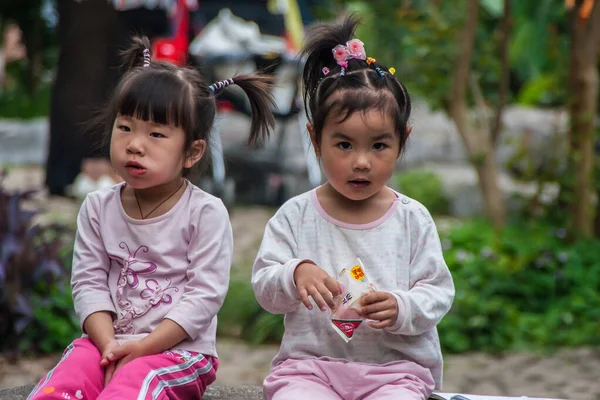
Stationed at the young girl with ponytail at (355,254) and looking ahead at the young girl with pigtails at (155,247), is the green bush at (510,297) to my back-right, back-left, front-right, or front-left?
back-right

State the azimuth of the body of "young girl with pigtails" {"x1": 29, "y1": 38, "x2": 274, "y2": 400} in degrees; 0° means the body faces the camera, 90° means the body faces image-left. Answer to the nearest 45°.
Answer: approximately 45°

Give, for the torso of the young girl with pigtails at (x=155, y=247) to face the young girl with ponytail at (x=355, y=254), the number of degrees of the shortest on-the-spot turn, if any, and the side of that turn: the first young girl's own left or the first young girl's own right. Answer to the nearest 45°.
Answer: approximately 135° to the first young girl's own left

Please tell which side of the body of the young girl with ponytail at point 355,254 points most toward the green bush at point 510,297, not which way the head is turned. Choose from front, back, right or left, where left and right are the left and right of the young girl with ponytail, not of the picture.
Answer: back

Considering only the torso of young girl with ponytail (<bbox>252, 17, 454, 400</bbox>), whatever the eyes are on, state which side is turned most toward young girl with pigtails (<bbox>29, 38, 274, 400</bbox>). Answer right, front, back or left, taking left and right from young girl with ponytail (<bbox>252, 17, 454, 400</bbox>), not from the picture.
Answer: right

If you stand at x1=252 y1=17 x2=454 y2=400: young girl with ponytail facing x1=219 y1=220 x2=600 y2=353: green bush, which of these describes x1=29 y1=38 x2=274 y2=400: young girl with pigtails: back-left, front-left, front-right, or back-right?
back-left

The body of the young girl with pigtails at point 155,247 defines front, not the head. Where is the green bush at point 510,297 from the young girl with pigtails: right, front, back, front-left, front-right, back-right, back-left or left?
back

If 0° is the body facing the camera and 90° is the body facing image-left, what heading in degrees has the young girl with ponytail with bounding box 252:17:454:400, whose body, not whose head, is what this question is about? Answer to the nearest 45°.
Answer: approximately 0°
